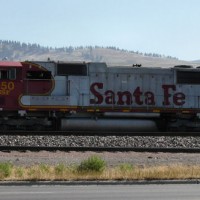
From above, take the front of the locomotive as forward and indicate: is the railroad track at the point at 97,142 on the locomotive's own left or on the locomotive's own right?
on the locomotive's own left

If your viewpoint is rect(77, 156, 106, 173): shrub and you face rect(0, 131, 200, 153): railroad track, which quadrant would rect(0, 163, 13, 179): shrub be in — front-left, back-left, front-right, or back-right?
back-left

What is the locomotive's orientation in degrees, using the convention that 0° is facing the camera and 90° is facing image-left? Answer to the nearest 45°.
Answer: approximately 90°

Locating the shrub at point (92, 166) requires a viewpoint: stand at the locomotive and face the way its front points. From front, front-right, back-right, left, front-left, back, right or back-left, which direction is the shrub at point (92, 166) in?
left

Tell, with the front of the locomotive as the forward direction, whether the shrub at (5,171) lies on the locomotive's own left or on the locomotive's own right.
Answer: on the locomotive's own left
